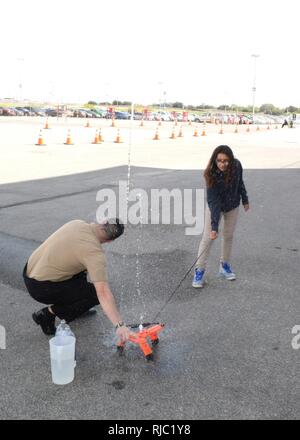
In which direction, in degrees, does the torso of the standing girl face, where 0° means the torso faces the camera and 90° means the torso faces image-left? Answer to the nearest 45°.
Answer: approximately 0°

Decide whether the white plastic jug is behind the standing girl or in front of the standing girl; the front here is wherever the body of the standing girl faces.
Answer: in front
